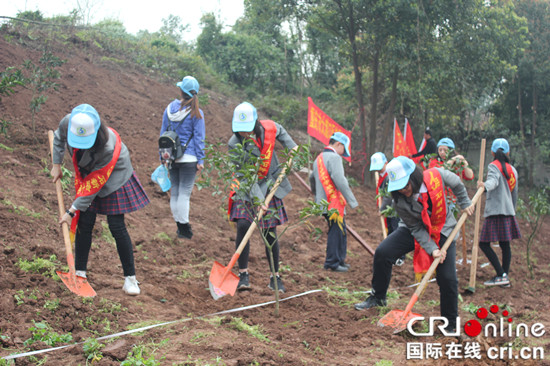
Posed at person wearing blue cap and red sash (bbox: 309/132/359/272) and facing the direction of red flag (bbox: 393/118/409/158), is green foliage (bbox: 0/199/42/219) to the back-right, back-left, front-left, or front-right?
back-left

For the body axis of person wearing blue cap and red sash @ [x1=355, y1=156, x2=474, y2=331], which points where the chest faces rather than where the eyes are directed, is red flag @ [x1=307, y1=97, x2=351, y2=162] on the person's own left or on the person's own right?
on the person's own right

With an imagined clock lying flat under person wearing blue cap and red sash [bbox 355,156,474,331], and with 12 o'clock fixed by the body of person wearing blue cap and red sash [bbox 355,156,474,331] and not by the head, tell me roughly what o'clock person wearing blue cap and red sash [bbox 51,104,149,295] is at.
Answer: person wearing blue cap and red sash [bbox 51,104,149,295] is roughly at 1 o'clock from person wearing blue cap and red sash [bbox 355,156,474,331].

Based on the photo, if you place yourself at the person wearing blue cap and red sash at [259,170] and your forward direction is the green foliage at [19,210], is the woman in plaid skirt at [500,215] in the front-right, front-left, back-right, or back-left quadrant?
back-right

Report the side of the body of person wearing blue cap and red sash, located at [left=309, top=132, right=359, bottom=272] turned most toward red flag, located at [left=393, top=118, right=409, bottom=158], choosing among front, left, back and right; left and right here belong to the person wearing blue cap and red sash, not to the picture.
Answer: left
